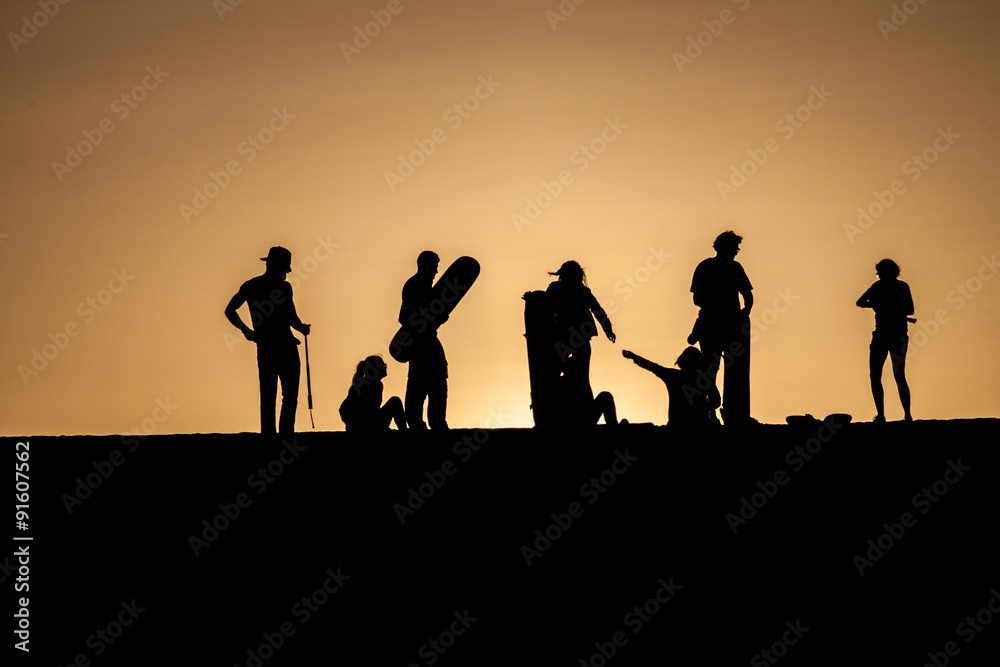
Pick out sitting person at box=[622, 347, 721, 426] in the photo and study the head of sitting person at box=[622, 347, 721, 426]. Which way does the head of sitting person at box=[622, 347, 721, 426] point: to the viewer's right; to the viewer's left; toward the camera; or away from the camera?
to the viewer's left

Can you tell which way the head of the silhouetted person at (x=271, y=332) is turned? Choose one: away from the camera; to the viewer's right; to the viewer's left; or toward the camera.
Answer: to the viewer's right

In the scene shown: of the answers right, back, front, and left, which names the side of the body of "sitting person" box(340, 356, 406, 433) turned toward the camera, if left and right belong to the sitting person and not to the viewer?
right

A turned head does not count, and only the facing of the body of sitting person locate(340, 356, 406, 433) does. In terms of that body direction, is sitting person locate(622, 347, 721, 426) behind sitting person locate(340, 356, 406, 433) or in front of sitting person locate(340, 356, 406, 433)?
in front
